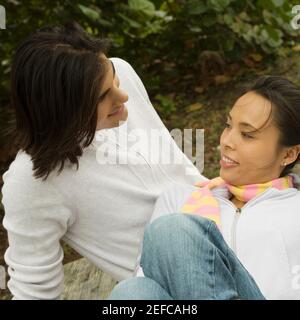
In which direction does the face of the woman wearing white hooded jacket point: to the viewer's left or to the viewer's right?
to the viewer's left

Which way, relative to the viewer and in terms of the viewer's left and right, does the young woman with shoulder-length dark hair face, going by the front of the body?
facing to the right of the viewer

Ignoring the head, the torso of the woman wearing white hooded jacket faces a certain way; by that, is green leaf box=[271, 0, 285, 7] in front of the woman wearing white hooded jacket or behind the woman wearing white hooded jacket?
behind

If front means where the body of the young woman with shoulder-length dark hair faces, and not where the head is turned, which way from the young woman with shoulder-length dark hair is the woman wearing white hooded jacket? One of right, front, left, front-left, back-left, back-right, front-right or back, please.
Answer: front

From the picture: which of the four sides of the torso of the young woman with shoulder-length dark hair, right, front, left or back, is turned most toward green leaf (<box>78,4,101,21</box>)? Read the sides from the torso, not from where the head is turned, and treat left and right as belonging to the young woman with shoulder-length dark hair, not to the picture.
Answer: left

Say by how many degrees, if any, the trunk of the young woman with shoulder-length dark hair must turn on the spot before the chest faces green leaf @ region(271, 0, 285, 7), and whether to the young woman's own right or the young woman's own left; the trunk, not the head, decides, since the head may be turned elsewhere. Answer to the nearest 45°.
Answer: approximately 45° to the young woman's own left

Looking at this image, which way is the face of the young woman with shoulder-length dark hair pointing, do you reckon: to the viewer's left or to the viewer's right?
to the viewer's right

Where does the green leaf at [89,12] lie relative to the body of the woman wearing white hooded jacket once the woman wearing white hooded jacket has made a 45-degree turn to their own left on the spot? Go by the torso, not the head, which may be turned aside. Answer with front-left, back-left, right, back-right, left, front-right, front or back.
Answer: back-right

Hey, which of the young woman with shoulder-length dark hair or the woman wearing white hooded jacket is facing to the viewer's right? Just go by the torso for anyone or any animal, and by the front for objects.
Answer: the young woman with shoulder-length dark hair

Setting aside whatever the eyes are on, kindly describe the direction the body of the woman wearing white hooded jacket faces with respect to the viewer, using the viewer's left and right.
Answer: facing the viewer and to the left of the viewer
